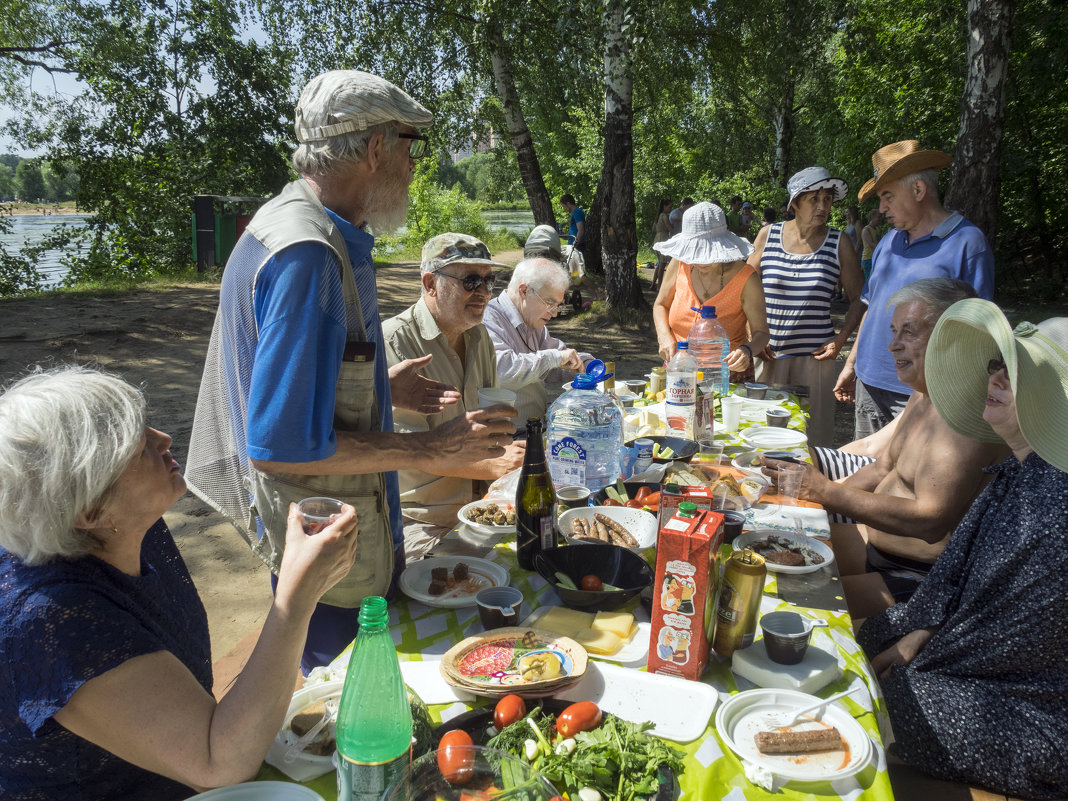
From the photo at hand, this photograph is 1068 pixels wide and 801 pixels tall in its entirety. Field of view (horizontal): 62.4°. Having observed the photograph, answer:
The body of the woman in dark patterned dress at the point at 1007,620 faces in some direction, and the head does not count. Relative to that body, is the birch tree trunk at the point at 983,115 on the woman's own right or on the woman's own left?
on the woman's own right

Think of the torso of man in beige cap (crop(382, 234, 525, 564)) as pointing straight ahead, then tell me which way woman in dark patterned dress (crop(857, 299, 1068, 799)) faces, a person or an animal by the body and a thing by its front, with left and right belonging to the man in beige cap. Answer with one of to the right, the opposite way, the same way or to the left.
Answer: the opposite way

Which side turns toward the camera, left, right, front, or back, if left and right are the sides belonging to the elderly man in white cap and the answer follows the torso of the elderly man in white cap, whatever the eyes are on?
right

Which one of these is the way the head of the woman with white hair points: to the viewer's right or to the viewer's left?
to the viewer's right

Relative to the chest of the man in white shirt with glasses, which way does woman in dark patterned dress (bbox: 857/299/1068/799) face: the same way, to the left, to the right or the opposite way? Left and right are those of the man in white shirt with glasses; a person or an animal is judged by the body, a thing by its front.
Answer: the opposite way

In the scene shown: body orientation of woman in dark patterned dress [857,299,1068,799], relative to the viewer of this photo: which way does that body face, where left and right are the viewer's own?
facing to the left of the viewer

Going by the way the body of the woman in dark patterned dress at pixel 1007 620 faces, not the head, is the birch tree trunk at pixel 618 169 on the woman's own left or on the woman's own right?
on the woman's own right

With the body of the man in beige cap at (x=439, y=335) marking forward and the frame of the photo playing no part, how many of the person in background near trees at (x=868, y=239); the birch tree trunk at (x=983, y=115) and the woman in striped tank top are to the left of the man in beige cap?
3

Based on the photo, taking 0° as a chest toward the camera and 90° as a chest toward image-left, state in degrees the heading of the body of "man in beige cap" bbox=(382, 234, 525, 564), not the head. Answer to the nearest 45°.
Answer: approximately 315°
